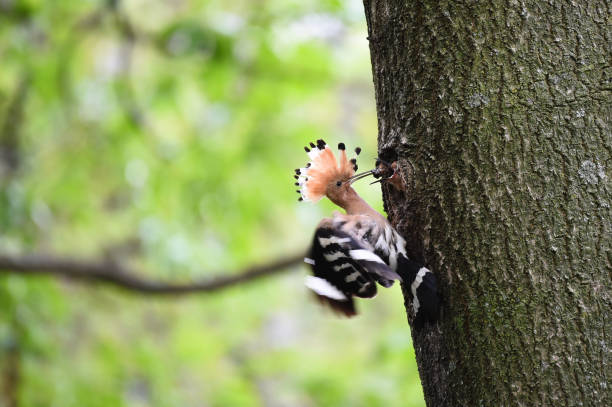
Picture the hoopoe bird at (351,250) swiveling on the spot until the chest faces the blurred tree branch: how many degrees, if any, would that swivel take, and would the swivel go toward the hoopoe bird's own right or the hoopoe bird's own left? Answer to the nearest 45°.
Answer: approximately 135° to the hoopoe bird's own left

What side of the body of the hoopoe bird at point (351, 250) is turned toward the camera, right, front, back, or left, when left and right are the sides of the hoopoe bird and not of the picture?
right
